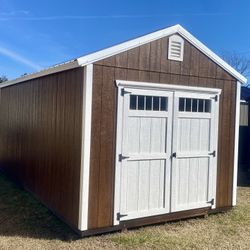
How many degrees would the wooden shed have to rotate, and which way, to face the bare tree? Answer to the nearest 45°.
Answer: approximately 90° to its left

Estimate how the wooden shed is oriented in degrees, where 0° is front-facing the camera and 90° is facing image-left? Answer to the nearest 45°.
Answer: approximately 315°
